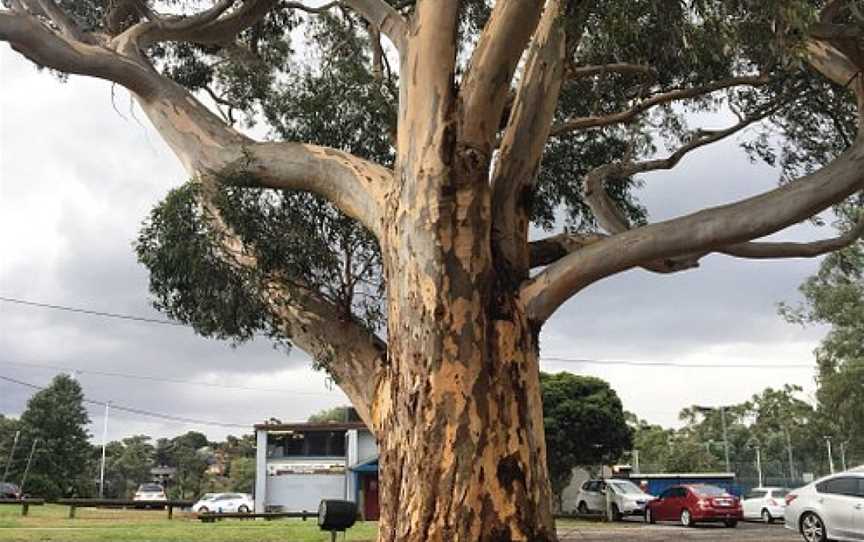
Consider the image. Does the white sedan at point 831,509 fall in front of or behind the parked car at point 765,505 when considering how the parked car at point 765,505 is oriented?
behind

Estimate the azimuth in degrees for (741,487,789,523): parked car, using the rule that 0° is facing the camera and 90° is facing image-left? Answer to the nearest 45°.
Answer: approximately 135°

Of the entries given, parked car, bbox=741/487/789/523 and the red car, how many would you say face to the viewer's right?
0

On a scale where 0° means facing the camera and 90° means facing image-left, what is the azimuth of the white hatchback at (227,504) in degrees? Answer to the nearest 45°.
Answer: approximately 90°

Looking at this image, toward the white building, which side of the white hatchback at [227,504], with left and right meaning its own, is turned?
back

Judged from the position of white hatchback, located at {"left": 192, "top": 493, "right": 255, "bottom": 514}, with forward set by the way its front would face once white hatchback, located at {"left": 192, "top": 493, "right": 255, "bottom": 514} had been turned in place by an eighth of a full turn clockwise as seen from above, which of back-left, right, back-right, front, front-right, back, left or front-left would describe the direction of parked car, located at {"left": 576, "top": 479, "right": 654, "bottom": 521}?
back

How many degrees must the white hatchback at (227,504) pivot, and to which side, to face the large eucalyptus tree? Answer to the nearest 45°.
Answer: approximately 90° to its left

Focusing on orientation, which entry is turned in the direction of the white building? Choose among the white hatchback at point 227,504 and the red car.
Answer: the red car
